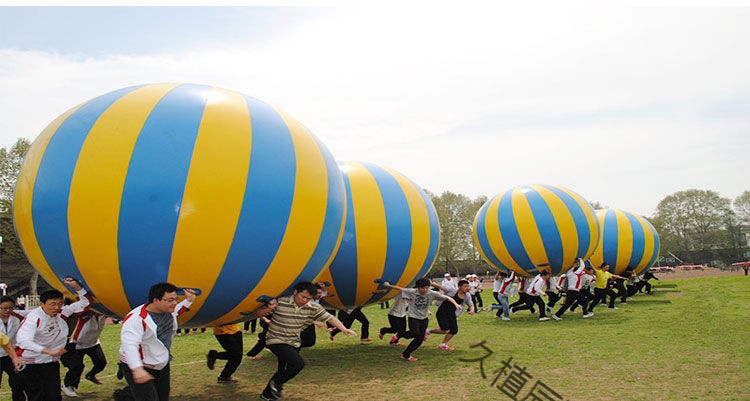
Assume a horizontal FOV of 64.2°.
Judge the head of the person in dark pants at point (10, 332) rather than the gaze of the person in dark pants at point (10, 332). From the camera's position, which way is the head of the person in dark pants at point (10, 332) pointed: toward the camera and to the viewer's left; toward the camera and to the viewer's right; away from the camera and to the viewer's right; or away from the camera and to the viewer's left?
toward the camera and to the viewer's left

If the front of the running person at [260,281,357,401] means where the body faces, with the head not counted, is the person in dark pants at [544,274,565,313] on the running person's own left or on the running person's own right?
on the running person's own left
